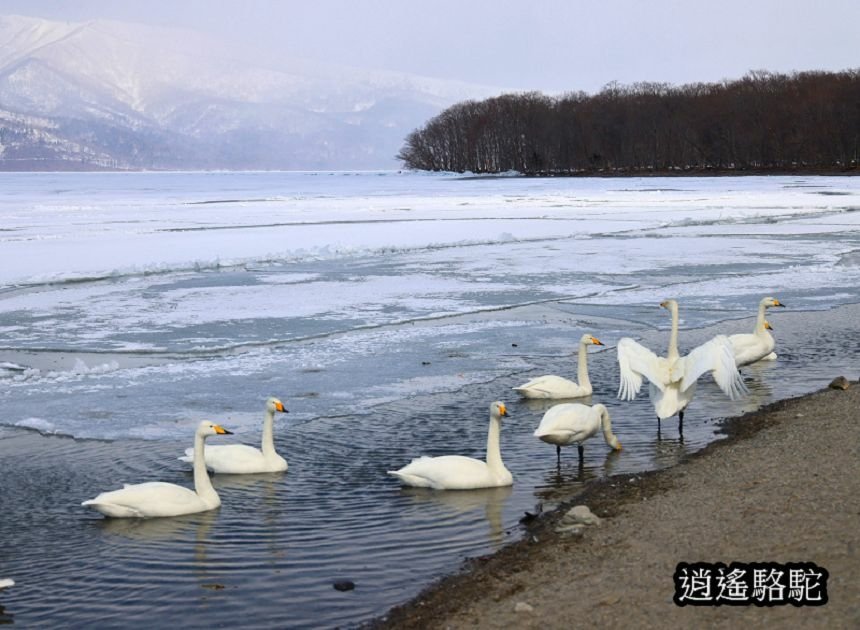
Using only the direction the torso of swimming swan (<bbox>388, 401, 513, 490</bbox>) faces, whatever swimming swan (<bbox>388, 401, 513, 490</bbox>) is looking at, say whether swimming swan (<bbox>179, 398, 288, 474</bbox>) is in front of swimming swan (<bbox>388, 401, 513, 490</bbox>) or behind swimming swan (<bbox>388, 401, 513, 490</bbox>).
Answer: behind

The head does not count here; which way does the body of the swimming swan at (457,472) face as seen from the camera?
to the viewer's right

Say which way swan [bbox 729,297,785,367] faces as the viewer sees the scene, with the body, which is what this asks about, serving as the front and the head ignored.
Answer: to the viewer's right

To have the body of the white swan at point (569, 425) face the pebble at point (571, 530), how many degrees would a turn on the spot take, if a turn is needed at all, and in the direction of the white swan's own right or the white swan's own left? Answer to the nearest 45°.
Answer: approximately 90° to the white swan's own right

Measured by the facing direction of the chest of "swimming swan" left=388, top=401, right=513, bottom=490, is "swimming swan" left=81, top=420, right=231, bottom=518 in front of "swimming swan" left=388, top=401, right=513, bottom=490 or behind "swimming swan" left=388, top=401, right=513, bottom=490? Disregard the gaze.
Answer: behind

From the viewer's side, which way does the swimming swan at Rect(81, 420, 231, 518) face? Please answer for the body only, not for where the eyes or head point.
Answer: to the viewer's right

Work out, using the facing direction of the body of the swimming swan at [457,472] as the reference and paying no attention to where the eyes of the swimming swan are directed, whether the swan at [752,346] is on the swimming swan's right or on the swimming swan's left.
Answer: on the swimming swan's left

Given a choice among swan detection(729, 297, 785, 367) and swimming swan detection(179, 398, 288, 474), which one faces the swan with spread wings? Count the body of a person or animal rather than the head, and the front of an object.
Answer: the swimming swan

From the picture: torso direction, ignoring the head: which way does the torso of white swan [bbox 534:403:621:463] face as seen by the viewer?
to the viewer's right

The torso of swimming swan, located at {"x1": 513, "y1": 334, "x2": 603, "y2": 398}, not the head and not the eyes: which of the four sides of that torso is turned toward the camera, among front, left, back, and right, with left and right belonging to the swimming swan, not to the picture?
right

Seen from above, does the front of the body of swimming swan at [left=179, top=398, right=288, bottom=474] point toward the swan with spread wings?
yes

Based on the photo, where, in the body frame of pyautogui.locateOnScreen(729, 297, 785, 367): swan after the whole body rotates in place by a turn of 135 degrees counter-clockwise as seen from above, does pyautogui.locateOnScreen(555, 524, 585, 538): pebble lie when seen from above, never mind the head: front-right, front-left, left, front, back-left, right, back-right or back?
back-left

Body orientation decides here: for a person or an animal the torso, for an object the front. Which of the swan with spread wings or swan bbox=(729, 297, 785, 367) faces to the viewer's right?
the swan

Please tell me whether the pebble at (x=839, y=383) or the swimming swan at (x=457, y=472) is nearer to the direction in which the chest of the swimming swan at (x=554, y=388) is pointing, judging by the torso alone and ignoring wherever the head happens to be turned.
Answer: the pebble

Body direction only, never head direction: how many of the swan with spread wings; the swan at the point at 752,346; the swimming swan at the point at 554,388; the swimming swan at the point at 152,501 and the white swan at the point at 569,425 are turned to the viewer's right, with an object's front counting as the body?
4

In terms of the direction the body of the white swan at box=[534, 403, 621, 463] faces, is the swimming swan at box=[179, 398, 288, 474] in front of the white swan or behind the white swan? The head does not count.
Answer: behind
